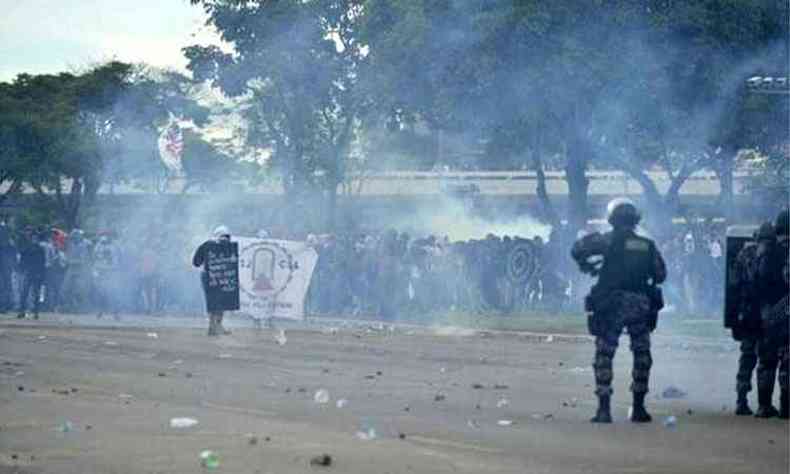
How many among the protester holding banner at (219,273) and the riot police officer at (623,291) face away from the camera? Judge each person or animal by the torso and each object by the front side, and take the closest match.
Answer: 1

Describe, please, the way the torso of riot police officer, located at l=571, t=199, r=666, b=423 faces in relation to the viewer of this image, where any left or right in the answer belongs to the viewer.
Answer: facing away from the viewer

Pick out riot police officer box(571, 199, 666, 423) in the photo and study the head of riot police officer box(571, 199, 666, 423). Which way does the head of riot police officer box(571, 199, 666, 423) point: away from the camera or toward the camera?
away from the camera

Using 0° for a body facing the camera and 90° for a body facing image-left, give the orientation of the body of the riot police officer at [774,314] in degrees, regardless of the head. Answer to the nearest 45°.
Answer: approximately 180°

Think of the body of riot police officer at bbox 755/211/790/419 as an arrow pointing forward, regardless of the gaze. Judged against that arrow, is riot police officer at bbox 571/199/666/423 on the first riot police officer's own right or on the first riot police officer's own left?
on the first riot police officer's own left

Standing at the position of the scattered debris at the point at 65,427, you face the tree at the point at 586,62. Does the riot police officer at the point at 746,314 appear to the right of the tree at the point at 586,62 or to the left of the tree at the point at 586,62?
right

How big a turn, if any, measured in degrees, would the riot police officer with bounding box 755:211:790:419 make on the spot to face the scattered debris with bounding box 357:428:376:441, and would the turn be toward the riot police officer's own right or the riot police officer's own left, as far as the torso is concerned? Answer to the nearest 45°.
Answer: approximately 135° to the riot police officer's own left

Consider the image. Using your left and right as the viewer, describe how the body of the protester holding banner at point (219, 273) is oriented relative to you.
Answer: facing the viewer and to the right of the viewer

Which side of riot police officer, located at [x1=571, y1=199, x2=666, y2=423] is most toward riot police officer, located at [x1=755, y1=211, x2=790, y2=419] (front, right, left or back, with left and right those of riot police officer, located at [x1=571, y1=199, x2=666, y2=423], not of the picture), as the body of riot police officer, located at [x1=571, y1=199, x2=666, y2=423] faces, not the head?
right

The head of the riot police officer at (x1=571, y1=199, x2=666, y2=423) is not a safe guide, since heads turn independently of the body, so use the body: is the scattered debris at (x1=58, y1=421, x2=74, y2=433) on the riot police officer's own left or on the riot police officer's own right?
on the riot police officer's own left

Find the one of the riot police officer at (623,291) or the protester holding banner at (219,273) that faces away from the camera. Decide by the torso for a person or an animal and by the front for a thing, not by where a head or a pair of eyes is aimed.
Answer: the riot police officer

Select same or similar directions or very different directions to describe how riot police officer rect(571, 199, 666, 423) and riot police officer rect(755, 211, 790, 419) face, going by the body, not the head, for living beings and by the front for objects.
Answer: same or similar directions
